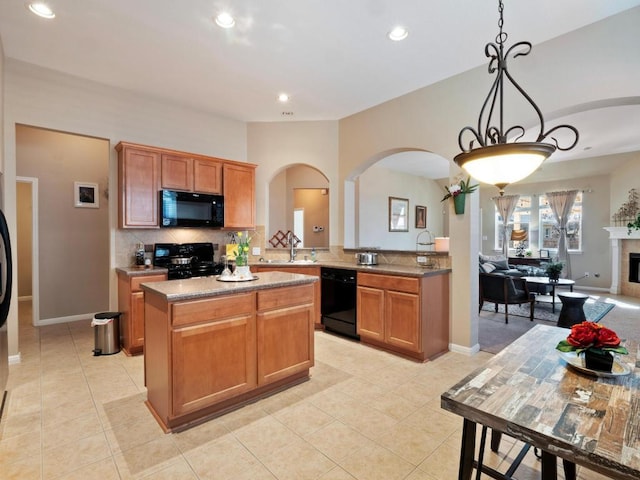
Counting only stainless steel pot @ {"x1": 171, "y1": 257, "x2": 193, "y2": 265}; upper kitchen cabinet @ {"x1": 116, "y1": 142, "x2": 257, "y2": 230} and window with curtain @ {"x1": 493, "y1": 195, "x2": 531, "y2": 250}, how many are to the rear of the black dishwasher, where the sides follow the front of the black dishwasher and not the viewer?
1

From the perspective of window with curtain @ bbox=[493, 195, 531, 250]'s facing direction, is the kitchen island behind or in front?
in front

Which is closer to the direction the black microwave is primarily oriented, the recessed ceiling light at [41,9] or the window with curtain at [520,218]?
the recessed ceiling light

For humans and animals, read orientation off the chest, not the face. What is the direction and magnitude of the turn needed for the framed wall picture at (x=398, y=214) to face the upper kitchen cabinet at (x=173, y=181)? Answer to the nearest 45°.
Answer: approximately 90° to its right

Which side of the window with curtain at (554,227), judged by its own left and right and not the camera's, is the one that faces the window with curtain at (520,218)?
right

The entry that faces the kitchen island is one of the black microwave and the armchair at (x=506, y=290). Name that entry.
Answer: the black microwave

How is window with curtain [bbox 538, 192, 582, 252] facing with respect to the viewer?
toward the camera

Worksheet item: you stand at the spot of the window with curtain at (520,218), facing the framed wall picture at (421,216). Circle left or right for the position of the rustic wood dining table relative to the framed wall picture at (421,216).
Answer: left

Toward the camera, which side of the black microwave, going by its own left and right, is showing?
front

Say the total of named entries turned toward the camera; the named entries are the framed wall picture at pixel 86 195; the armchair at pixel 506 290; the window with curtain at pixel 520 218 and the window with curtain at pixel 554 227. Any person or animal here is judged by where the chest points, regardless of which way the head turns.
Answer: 3

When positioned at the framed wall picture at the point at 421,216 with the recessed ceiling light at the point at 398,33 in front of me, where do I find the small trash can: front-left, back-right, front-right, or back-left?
front-right

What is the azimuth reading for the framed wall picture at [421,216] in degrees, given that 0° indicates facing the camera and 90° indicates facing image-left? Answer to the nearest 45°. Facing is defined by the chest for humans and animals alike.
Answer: approximately 315°

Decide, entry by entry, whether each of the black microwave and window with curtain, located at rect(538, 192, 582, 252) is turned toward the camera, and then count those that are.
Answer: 2

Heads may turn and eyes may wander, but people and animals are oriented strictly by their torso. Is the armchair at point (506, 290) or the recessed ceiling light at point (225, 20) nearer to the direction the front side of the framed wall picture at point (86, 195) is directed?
the recessed ceiling light
